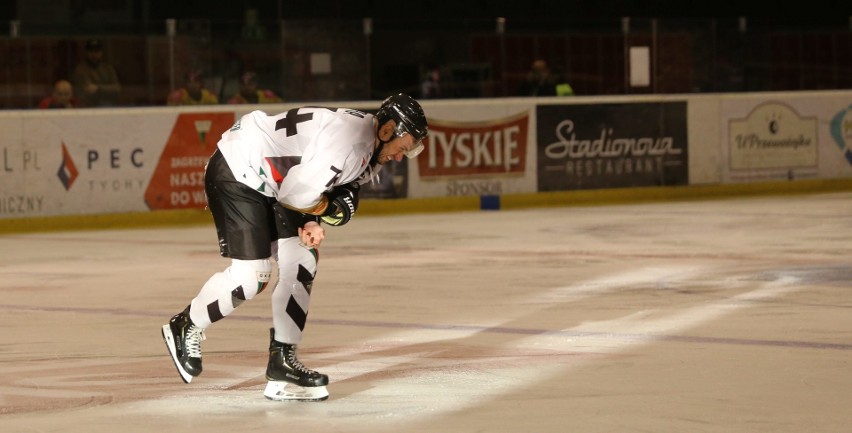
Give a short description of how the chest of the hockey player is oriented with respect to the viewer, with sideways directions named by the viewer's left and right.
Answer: facing to the right of the viewer

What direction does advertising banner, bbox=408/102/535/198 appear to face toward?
toward the camera

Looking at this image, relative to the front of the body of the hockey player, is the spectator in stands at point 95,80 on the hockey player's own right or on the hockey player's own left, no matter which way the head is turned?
on the hockey player's own left

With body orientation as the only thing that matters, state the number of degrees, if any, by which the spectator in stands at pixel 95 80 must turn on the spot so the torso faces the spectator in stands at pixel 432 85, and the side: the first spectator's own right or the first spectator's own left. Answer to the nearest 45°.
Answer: approximately 90° to the first spectator's own left

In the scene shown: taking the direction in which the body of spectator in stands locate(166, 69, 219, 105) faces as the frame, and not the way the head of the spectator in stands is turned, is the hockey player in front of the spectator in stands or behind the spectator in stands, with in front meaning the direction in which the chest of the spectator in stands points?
in front

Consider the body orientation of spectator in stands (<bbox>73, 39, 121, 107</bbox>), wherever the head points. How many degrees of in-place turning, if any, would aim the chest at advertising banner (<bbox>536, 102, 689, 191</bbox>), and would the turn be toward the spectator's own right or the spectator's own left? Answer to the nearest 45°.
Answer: approximately 90° to the spectator's own left

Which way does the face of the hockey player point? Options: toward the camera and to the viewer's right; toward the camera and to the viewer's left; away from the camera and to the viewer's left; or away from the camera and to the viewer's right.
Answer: toward the camera and to the viewer's right

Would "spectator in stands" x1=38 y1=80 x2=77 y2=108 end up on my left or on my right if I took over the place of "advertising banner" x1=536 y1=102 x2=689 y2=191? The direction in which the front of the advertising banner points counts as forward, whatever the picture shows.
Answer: on my right

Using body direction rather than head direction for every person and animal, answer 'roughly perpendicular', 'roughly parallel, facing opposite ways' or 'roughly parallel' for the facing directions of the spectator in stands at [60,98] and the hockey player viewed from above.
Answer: roughly perpendicular

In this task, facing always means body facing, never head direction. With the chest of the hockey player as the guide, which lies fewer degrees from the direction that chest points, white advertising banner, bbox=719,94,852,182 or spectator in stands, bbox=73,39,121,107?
the white advertising banner

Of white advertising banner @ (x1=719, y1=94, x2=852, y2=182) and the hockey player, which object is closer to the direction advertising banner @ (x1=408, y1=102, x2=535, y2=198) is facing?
the hockey player

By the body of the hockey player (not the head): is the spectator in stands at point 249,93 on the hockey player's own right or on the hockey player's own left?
on the hockey player's own left

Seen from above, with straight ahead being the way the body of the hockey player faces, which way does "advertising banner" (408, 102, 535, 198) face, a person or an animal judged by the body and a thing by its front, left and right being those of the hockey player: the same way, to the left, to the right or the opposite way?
to the right

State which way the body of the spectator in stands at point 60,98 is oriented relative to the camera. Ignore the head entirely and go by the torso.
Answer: toward the camera
